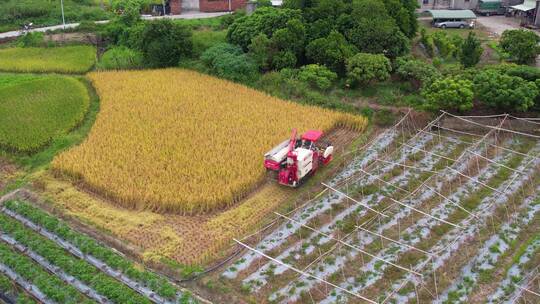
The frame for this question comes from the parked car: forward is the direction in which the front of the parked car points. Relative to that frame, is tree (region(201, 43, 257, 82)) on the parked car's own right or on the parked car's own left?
on the parked car's own left

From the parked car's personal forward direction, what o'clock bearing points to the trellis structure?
The trellis structure is roughly at 9 o'clock from the parked car.

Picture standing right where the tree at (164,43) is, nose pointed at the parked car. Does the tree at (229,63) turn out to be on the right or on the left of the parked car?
right

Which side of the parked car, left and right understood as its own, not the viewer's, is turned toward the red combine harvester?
left

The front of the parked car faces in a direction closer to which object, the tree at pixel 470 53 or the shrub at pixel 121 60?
the shrub

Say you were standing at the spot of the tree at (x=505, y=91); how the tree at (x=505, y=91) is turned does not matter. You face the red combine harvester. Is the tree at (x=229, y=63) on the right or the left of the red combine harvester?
right

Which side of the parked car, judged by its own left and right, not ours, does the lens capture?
left
